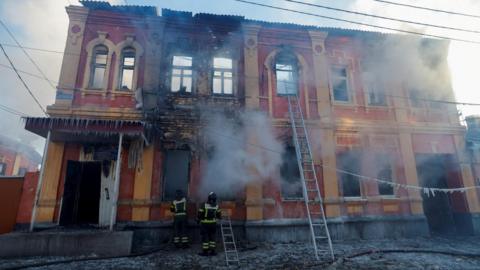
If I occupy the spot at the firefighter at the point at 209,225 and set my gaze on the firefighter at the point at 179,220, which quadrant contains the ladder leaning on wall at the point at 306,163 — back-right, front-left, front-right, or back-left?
back-right

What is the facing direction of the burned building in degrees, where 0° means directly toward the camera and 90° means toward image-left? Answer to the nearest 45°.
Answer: approximately 0°
